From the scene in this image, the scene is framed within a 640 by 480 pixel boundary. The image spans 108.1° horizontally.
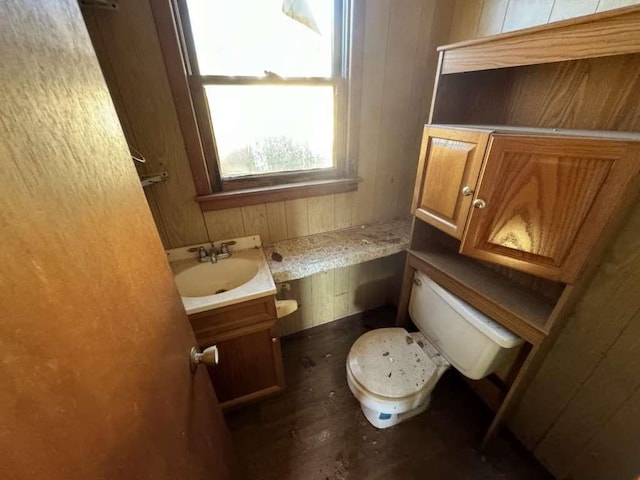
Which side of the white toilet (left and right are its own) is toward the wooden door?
front

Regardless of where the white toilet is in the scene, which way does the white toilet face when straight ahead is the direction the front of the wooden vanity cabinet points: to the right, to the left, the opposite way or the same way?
to the right

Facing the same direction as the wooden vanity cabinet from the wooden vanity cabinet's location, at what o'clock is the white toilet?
The white toilet is roughly at 10 o'clock from the wooden vanity cabinet.

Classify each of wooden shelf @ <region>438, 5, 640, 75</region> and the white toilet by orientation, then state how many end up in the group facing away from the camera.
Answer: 0

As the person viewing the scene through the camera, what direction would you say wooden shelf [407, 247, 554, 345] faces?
facing the viewer and to the left of the viewer

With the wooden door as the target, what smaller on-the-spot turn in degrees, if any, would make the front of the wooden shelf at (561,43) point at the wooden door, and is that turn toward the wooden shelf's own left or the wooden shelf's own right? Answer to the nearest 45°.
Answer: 0° — it already faces it

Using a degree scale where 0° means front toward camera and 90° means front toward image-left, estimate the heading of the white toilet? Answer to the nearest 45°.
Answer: approximately 45°

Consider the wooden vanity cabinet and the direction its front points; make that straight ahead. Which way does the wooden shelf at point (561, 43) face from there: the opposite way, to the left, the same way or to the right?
to the right

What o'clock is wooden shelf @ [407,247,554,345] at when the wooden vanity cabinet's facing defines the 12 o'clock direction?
The wooden shelf is roughly at 10 o'clock from the wooden vanity cabinet.
